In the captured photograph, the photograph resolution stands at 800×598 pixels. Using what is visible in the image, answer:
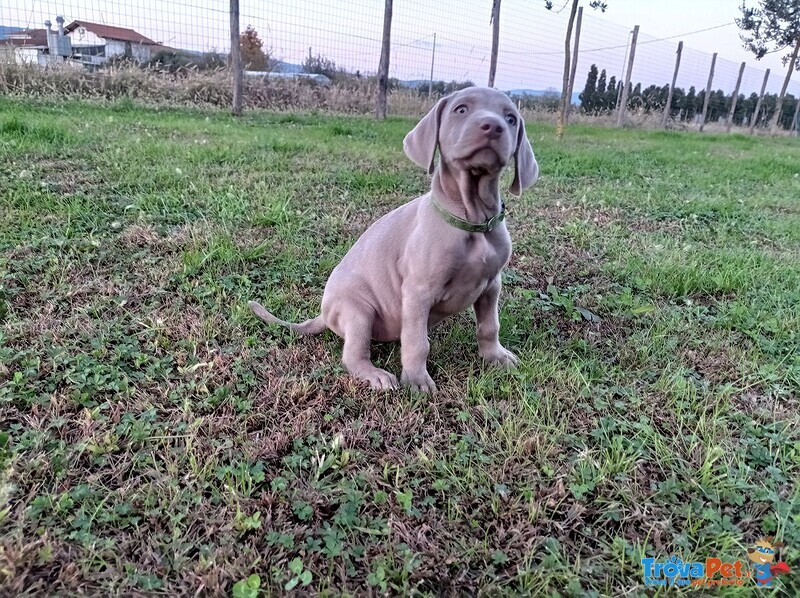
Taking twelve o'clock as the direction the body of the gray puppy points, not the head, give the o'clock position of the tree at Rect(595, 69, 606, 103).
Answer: The tree is roughly at 8 o'clock from the gray puppy.

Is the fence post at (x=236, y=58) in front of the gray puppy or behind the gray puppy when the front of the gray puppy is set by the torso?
behind

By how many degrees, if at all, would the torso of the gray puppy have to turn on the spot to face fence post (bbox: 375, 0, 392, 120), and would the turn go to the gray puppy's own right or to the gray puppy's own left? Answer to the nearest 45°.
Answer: approximately 135° to the gray puppy's own left

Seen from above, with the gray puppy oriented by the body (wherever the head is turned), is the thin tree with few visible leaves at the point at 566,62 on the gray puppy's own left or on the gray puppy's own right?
on the gray puppy's own left

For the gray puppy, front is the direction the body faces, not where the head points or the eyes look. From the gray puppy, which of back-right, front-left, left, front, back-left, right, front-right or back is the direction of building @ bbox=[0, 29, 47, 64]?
back

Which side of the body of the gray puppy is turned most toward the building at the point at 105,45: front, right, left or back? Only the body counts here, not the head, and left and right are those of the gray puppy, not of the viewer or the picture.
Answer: back

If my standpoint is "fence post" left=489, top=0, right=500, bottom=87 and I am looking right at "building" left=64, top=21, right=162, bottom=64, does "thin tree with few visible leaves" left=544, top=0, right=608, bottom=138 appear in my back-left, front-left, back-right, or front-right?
back-left

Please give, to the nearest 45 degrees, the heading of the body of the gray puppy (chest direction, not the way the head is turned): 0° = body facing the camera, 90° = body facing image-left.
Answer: approximately 315°

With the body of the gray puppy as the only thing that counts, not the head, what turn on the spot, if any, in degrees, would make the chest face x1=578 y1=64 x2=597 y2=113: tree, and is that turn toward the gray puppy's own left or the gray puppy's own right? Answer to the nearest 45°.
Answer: approximately 135° to the gray puppy's own left

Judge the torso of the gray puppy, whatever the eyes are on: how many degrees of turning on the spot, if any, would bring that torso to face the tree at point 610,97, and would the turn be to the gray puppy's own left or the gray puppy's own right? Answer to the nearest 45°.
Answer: approximately 135° to the gray puppy's own left
